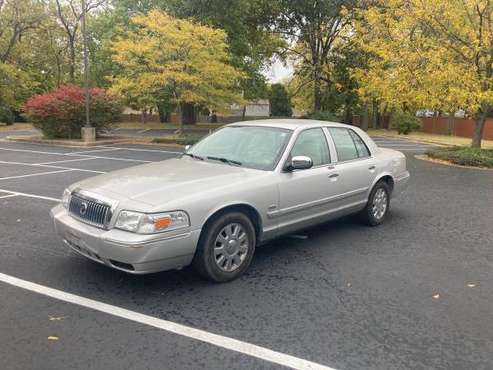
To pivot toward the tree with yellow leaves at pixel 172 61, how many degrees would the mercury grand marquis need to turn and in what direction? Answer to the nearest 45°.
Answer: approximately 135° to its right

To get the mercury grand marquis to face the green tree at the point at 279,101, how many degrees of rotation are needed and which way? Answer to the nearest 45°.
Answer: approximately 135° to its right

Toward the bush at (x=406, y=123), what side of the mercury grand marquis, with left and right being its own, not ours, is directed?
back

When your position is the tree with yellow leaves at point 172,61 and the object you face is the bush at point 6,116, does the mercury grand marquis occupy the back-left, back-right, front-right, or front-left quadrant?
back-left

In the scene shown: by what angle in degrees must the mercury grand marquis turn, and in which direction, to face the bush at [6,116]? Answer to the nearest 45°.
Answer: approximately 90° to its right

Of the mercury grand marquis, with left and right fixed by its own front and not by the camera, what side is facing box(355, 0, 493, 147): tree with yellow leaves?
back

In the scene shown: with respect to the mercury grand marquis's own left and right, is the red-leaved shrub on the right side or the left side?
on its right

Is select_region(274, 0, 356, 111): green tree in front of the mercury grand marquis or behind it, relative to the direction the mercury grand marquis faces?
behind

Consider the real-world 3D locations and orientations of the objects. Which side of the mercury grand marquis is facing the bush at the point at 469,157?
back
